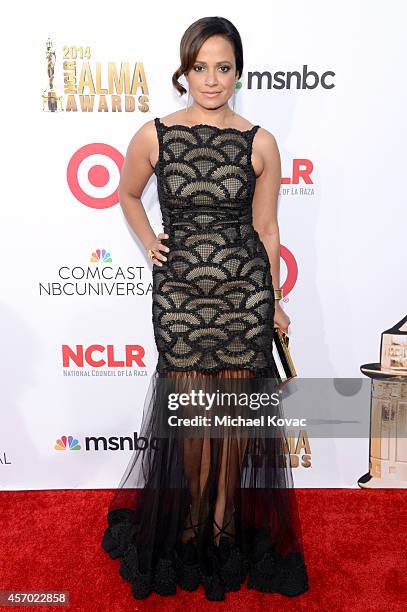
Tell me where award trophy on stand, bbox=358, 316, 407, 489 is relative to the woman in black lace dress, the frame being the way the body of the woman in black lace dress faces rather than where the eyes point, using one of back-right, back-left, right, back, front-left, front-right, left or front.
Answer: back-left

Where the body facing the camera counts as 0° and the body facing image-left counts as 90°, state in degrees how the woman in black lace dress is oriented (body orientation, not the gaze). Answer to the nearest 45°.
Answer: approximately 0°
